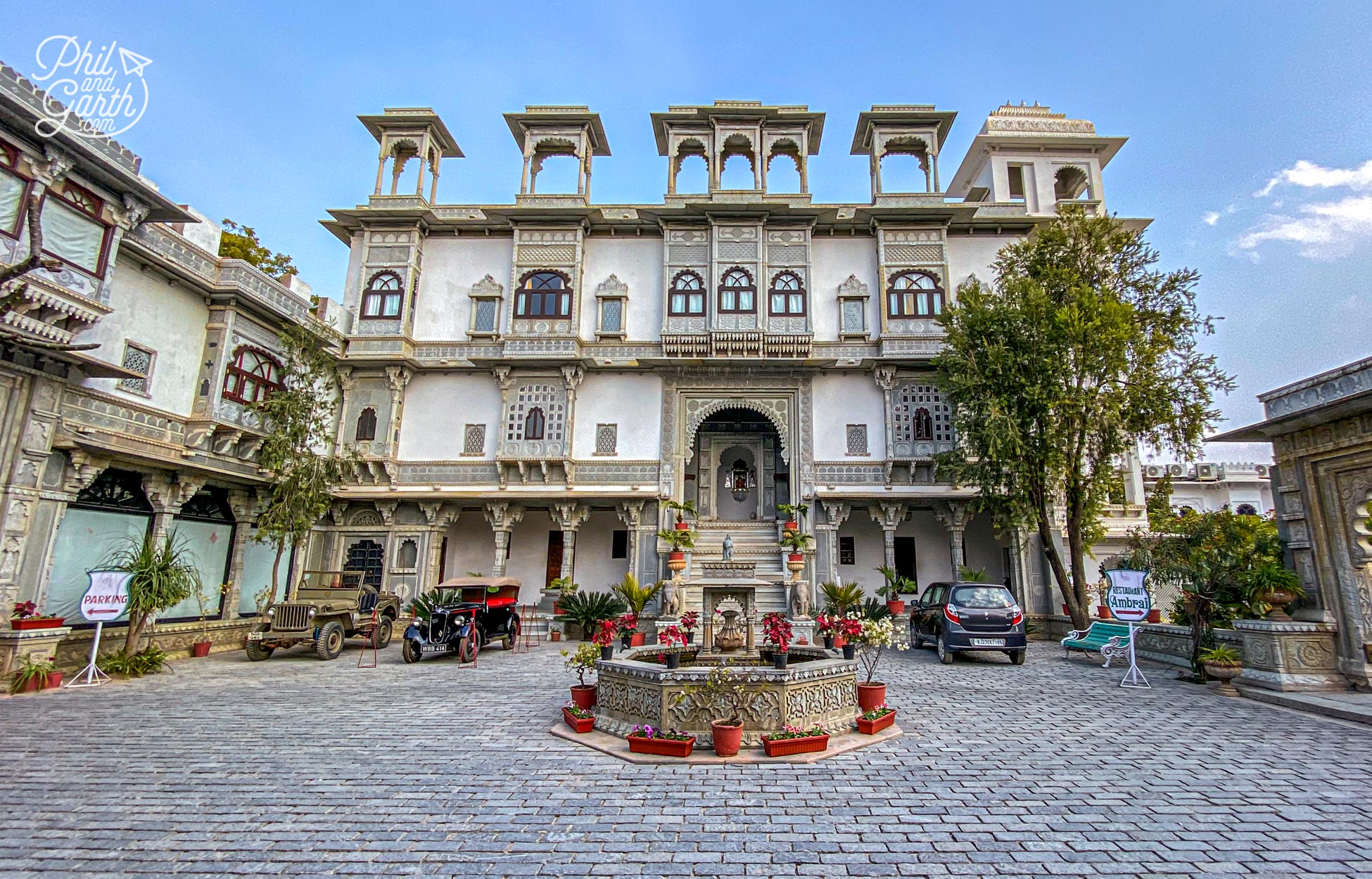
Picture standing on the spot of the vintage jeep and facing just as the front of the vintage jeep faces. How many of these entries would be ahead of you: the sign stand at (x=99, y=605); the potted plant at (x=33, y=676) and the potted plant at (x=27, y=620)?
3

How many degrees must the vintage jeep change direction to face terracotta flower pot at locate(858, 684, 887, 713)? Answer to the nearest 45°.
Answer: approximately 90° to its left

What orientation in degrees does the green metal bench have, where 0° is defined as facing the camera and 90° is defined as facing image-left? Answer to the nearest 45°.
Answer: approximately 45°

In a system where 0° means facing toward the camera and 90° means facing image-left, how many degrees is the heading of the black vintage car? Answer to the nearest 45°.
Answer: approximately 45°

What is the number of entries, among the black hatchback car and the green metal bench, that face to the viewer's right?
0

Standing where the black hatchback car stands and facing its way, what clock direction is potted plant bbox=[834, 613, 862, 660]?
The potted plant is roughly at 8 o'clock from the black hatchback car.

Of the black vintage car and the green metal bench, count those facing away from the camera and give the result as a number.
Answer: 0

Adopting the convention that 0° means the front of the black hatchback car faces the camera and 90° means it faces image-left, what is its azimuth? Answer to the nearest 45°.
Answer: approximately 135°

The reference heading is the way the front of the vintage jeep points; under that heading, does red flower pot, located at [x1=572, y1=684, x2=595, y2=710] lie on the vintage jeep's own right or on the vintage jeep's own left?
on the vintage jeep's own left

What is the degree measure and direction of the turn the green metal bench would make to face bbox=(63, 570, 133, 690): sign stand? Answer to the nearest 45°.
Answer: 0° — it already faces it

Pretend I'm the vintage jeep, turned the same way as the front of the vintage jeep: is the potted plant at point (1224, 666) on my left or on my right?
on my left

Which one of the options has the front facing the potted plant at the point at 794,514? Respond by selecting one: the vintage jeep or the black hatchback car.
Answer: the black hatchback car

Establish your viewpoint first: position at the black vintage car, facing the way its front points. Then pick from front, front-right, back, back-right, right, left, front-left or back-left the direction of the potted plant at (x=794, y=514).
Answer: back-left

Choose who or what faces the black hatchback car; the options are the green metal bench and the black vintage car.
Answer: the green metal bench

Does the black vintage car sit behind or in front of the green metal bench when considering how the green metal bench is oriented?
in front

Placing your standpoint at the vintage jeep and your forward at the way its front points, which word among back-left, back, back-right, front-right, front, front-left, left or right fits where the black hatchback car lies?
left
